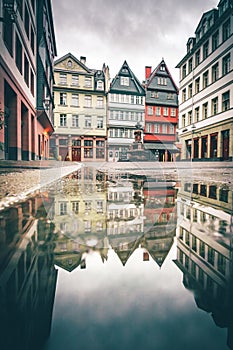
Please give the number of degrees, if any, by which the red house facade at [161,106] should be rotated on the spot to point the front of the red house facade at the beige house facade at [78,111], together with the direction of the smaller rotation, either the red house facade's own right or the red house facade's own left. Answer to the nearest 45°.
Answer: approximately 45° to the red house facade's own right

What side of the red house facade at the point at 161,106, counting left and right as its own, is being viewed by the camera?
front

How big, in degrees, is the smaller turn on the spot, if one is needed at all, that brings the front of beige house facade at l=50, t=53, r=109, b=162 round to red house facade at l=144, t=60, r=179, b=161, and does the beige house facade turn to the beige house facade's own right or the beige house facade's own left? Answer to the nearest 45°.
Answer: approximately 90° to the beige house facade's own left

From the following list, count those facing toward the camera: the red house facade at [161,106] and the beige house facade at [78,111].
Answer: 2
